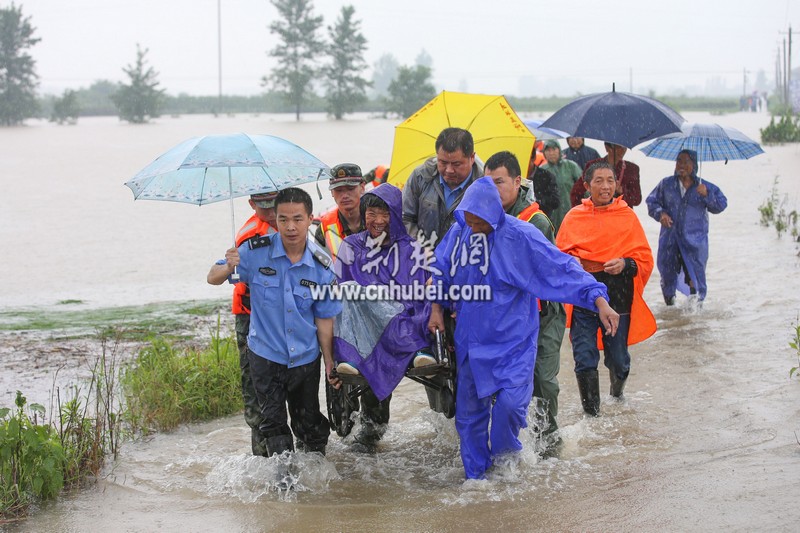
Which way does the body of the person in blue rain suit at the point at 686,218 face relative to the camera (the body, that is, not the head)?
toward the camera

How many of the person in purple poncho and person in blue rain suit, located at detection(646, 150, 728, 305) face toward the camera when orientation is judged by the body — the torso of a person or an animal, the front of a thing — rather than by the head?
2

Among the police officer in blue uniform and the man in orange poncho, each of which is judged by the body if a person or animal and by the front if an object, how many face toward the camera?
2

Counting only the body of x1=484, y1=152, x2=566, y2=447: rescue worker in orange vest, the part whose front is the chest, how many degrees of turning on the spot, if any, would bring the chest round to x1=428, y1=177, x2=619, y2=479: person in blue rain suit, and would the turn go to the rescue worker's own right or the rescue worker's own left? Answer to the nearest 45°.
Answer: approximately 45° to the rescue worker's own left

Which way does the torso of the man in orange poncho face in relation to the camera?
toward the camera

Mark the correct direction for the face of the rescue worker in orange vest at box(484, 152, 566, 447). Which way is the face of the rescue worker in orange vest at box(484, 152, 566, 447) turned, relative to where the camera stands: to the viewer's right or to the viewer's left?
to the viewer's left

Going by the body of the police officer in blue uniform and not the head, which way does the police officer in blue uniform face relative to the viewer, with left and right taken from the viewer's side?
facing the viewer

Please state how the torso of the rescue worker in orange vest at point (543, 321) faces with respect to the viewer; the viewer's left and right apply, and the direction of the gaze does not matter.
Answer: facing the viewer and to the left of the viewer

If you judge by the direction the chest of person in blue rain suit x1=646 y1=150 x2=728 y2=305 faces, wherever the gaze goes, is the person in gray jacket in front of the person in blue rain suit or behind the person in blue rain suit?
in front

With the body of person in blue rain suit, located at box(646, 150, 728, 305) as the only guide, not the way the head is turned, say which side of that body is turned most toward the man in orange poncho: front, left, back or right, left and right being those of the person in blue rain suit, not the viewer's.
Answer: front

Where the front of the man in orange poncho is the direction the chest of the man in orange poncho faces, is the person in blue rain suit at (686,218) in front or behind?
behind
